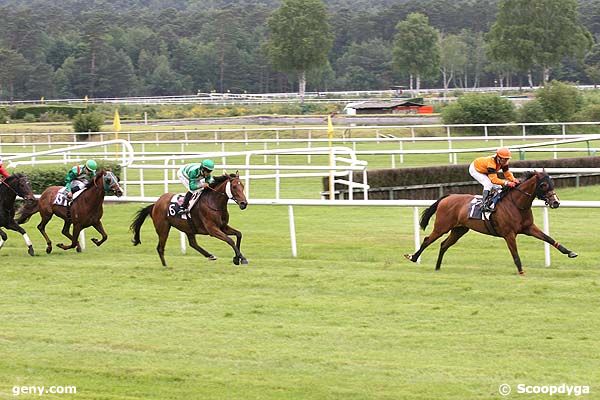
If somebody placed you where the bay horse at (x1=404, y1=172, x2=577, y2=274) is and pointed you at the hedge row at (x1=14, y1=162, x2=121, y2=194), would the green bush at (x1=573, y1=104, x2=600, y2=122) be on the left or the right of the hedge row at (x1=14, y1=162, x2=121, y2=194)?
right

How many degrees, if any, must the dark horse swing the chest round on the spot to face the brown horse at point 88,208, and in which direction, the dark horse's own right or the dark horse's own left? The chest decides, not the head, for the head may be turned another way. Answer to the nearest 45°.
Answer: approximately 45° to the dark horse's own right

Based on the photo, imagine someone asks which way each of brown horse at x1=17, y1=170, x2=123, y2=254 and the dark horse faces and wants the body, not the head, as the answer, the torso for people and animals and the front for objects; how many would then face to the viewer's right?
2

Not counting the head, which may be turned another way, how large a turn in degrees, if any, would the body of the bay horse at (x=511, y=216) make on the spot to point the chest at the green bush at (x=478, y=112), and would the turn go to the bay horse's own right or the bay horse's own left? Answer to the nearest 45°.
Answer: approximately 90° to the bay horse's own left

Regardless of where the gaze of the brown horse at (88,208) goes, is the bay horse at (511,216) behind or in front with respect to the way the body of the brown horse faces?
in front

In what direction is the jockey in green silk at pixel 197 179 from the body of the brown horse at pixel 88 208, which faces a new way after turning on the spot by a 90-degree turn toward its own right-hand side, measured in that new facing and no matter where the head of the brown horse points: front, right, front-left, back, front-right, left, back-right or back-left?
front-left

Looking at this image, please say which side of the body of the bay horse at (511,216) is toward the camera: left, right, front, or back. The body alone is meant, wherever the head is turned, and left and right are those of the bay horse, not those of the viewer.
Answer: right

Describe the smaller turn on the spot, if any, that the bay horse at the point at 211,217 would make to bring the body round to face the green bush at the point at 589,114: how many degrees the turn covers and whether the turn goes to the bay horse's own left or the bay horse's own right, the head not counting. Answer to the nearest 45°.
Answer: approximately 90° to the bay horse's own left

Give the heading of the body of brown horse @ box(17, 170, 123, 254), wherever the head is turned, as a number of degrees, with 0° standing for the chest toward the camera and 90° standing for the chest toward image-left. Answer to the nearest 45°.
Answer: approximately 270°

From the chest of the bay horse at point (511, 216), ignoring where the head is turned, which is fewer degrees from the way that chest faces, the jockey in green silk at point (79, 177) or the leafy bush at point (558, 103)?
the leafy bush

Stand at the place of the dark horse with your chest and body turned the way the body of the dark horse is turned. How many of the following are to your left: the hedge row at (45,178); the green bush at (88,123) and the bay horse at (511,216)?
2

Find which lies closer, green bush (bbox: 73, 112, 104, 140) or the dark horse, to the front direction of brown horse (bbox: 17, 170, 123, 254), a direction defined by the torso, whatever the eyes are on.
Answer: the green bush

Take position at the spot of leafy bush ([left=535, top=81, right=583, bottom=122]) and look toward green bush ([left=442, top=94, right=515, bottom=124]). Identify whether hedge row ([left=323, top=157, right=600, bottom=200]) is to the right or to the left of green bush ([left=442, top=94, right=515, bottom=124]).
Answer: left

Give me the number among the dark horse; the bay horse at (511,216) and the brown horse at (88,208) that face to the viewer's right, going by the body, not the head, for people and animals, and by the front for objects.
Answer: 3

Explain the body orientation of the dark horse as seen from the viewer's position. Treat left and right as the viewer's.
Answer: facing to the right of the viewer

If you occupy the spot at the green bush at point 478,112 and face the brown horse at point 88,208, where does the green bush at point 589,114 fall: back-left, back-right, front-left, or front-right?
back-left

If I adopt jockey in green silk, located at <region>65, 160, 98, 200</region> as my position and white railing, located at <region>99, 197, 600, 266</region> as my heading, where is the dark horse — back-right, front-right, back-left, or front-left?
back-right
